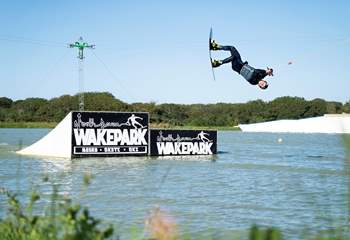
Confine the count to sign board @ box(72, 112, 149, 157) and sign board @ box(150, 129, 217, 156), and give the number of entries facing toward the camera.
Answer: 2

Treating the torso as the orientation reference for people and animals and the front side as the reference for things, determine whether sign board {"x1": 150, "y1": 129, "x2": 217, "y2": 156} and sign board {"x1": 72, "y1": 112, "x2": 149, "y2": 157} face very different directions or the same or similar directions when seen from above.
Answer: same or similar directions

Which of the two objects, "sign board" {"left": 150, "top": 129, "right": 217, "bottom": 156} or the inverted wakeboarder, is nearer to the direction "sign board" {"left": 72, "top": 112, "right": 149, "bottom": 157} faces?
the inverted wakeboarder

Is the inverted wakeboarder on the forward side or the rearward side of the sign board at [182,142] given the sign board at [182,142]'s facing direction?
on the forward side

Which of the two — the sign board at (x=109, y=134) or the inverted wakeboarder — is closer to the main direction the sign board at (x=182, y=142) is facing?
the inverted wakeboarder

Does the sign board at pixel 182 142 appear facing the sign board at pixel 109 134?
no

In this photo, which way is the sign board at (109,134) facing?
toward the camera

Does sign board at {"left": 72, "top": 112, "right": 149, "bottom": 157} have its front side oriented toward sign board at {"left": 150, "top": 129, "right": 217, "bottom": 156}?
no
